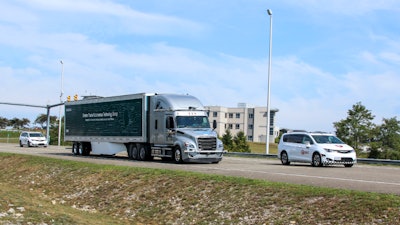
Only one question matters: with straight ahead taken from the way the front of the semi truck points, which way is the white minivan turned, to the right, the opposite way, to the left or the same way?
the same way

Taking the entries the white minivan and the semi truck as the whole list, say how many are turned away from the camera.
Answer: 0

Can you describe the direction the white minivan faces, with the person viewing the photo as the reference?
facing the viewer and to the right of the viewer

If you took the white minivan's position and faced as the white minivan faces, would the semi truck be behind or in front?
behind

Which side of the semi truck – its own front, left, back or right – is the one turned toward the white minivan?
front
